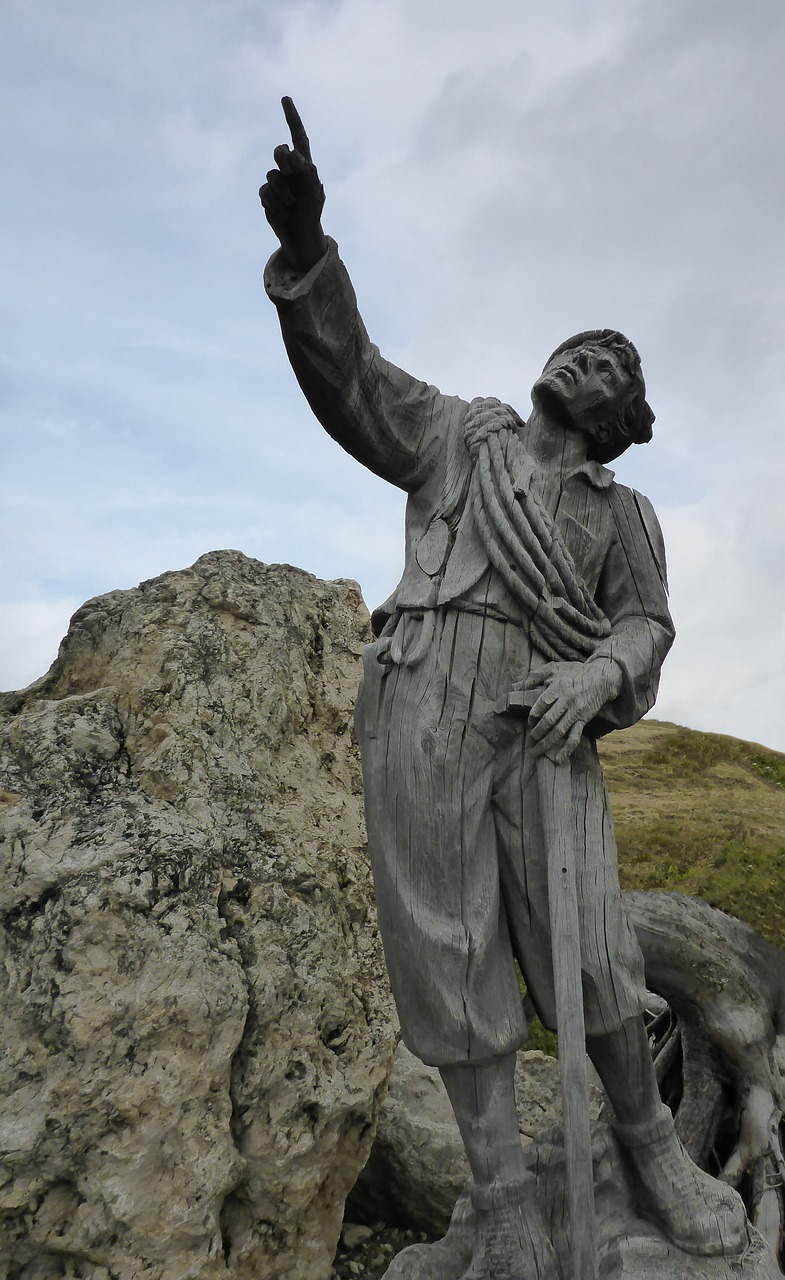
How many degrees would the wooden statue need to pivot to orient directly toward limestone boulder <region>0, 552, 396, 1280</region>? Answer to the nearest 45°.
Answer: approximately 135° to its right

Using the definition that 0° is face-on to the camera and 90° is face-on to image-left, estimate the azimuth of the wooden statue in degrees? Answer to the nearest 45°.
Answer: approximately 0°

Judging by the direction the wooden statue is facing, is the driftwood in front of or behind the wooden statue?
behind
